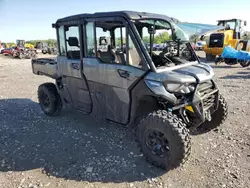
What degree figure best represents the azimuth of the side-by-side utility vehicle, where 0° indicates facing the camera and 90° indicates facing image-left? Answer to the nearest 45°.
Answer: approximately 315°

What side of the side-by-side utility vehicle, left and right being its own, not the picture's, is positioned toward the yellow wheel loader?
left

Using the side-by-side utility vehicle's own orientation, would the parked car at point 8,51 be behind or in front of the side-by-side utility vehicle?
behind
